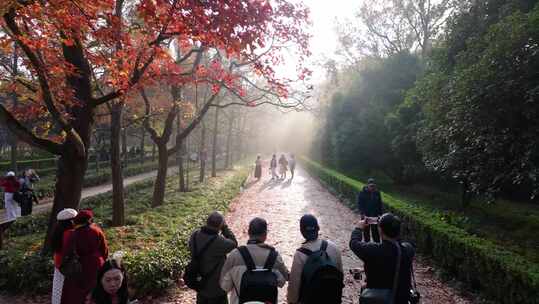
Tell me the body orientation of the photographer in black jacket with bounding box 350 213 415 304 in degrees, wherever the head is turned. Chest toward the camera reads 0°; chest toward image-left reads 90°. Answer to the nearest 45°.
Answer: approximately 180°

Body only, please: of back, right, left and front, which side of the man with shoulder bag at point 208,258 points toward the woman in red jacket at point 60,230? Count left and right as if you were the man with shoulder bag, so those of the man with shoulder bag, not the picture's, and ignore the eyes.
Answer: left

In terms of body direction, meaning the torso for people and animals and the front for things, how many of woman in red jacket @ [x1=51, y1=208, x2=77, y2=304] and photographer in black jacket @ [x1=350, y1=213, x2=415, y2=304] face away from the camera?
2

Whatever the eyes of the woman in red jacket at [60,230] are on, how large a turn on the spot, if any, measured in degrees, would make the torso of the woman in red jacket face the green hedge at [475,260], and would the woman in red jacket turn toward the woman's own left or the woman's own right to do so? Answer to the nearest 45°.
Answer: approximately 90° to the woman's own right

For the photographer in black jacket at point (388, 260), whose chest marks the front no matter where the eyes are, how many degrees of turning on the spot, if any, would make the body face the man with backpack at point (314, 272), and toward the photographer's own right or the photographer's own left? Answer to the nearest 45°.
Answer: approximately 90° to the photographer's own left

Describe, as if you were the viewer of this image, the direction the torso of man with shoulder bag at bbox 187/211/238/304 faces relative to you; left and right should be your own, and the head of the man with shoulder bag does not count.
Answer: facing away from the viewer and to the right of the viewer

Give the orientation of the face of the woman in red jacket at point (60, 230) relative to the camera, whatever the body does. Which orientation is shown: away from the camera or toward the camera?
away from the camera

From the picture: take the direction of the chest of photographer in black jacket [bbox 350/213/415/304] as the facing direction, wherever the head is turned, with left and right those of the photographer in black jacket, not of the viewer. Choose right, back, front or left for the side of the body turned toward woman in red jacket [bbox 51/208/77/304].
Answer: left

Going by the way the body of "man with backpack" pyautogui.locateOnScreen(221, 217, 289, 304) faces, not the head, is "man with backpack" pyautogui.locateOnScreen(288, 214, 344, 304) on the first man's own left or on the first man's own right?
on the first man's own right

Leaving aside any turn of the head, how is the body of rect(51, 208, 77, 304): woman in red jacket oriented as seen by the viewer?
away from the camera

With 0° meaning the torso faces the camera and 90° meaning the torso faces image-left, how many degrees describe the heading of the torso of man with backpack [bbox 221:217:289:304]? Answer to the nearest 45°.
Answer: approximately 180°
